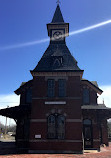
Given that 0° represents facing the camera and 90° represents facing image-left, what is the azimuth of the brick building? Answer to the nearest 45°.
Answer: approximately 0°
